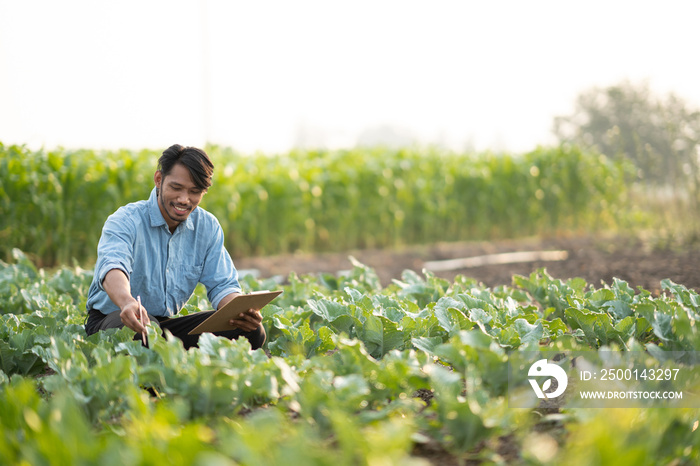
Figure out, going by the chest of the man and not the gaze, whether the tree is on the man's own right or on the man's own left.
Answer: on the man's own left

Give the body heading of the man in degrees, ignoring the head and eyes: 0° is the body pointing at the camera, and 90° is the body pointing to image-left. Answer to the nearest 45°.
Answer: approximately 315°
